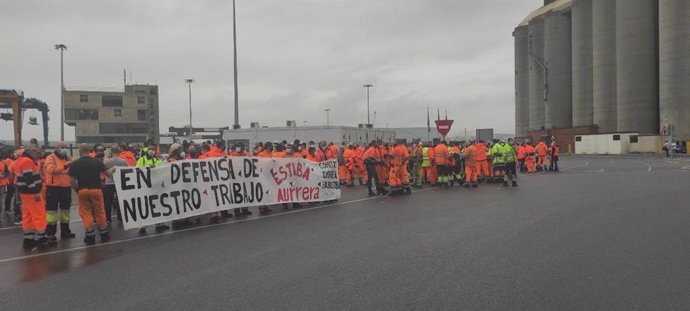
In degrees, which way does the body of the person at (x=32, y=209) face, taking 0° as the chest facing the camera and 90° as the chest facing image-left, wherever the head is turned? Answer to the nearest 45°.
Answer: approximately 270°

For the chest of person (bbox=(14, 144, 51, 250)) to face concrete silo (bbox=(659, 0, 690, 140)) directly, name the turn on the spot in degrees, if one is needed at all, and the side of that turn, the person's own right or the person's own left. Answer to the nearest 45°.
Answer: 0° — they already face it
